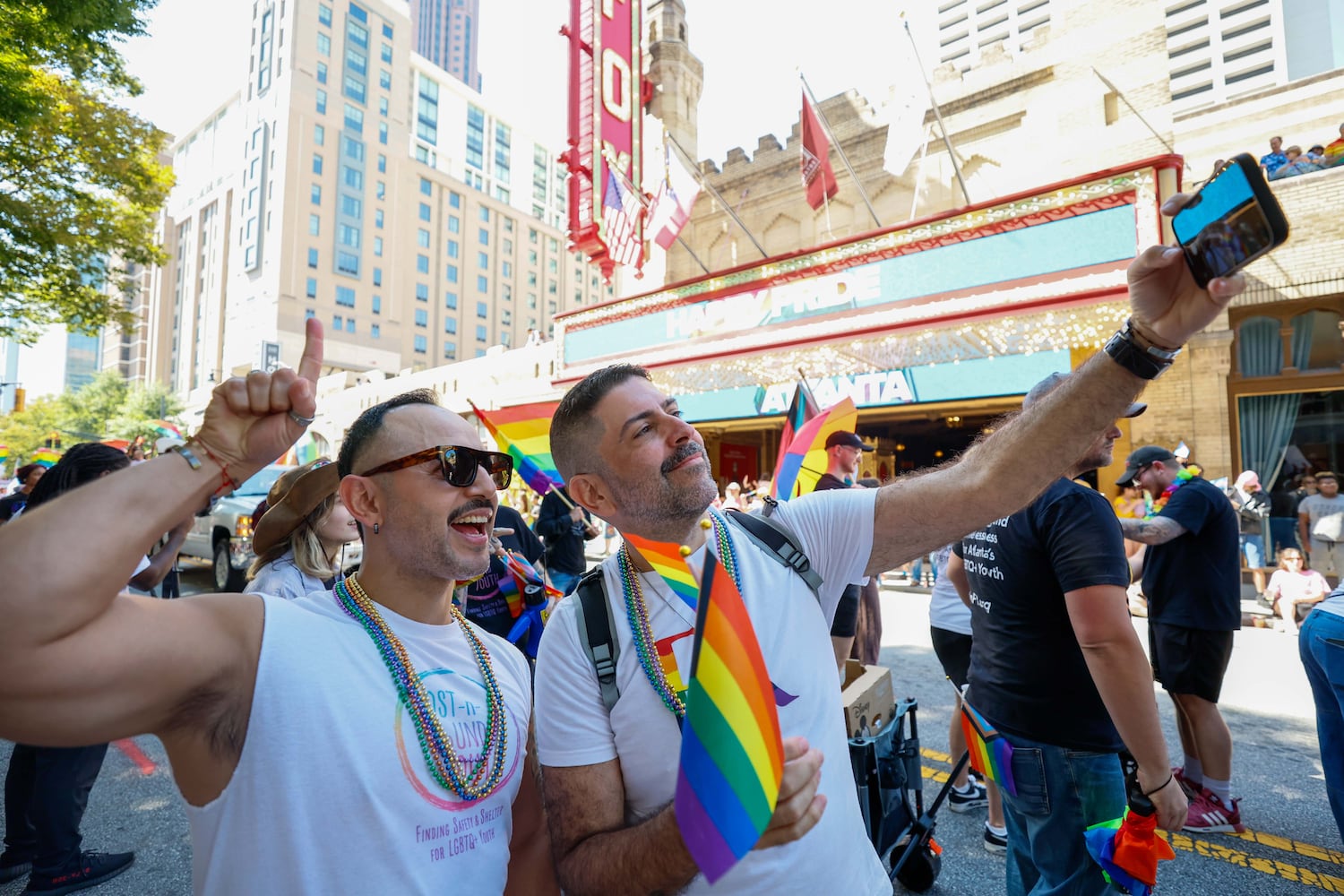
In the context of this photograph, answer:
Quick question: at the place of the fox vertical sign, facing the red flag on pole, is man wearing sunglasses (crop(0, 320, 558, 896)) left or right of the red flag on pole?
right

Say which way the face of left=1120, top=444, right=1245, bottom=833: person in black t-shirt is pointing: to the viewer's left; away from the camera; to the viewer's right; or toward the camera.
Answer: to the viewer's left

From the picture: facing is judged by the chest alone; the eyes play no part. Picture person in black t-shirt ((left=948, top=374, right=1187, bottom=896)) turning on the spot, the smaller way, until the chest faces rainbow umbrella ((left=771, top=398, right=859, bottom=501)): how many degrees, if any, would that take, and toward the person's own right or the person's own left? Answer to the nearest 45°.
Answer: approximately 90° to the person's own left

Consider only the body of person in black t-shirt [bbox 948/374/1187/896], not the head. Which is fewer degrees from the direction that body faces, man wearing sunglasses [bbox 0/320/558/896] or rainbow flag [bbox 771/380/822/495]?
the rainbow flag

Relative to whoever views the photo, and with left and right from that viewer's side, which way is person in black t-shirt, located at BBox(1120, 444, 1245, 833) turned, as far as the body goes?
facing to the left of the viewer

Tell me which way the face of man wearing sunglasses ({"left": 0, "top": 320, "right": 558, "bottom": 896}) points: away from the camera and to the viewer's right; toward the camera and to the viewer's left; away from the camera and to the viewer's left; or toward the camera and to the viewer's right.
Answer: toward the camera and to the viewer's right

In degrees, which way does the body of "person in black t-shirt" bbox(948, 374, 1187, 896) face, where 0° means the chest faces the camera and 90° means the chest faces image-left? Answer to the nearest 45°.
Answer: approximately 225°

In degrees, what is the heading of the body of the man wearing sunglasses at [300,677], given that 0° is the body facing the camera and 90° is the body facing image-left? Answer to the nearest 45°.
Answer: approximately 315°

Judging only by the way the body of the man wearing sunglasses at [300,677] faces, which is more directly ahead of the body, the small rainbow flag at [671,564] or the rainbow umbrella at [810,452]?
the small rainbow flag
